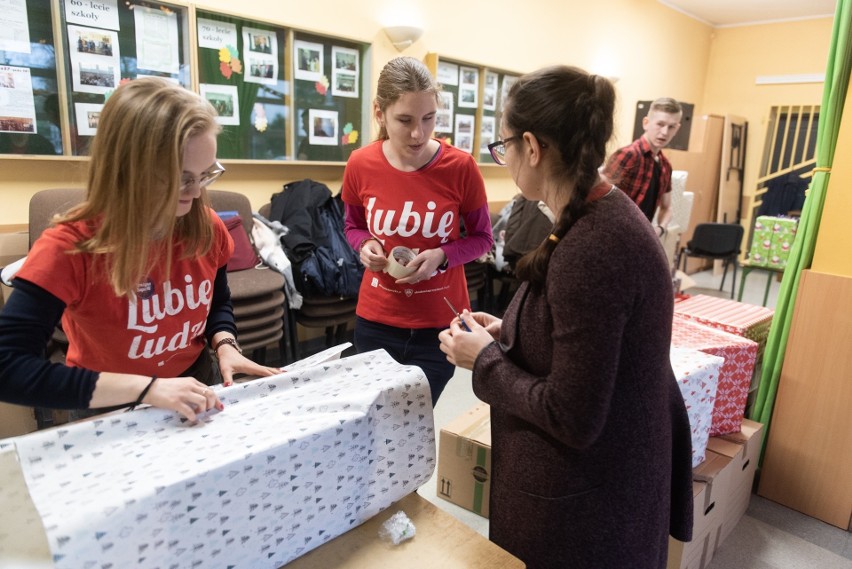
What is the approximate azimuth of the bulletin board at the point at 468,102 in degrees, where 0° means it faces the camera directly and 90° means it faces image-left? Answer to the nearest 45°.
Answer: approximately 315°

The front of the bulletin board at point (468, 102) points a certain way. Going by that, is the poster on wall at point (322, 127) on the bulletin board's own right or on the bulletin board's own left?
on the bulletin board's own right

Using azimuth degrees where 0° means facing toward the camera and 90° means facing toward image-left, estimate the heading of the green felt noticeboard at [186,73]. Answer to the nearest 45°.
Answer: approximately 315°

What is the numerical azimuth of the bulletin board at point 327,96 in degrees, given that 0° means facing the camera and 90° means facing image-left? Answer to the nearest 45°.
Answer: approximately 315°

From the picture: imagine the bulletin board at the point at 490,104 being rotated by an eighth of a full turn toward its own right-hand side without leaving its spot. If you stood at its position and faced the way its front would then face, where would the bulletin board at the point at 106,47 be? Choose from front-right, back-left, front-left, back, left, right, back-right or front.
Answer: front-right

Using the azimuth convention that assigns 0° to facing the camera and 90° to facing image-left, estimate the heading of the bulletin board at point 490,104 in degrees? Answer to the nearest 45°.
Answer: approximately 315°

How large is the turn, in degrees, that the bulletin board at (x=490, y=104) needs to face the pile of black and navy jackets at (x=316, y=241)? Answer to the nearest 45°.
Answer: approximately 90° to its right

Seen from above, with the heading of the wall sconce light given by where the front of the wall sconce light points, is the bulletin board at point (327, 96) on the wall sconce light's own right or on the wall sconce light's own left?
on the wall sconce light's own right

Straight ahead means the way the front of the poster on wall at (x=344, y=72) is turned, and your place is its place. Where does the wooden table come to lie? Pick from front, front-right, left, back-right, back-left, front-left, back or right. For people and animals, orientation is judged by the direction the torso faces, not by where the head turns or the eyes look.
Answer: front-right

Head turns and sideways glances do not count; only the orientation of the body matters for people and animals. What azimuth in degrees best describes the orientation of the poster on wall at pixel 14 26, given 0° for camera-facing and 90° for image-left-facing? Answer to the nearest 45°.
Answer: approximately 315°
